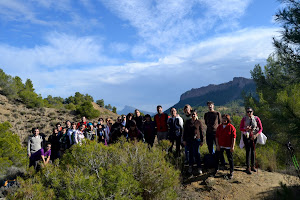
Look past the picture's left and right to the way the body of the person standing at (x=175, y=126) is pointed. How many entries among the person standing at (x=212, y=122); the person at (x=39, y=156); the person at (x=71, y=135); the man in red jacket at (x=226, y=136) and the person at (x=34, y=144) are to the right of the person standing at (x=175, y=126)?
3

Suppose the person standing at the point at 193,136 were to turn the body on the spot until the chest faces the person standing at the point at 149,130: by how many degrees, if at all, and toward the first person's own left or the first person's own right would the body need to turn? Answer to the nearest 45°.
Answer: approximately 135° to the first person's own right

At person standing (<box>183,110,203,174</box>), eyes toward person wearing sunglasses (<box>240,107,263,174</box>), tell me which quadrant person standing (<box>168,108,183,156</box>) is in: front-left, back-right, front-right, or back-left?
back-left

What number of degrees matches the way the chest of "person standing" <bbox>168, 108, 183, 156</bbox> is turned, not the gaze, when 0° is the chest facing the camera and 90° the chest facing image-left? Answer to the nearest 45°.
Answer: approximately 0°

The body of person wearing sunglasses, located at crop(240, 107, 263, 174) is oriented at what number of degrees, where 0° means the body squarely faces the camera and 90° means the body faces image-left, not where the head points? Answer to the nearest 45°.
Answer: approximately 0°

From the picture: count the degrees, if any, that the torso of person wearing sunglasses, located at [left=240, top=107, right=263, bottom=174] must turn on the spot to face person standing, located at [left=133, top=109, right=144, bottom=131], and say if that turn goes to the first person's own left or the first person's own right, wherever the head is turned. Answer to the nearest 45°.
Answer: approximately 90° to the first person's own right

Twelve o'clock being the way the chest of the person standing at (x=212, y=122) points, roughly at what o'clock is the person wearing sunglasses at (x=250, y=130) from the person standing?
The person wearing sunglasses is roughly at 9 o'clock from the person standing.
